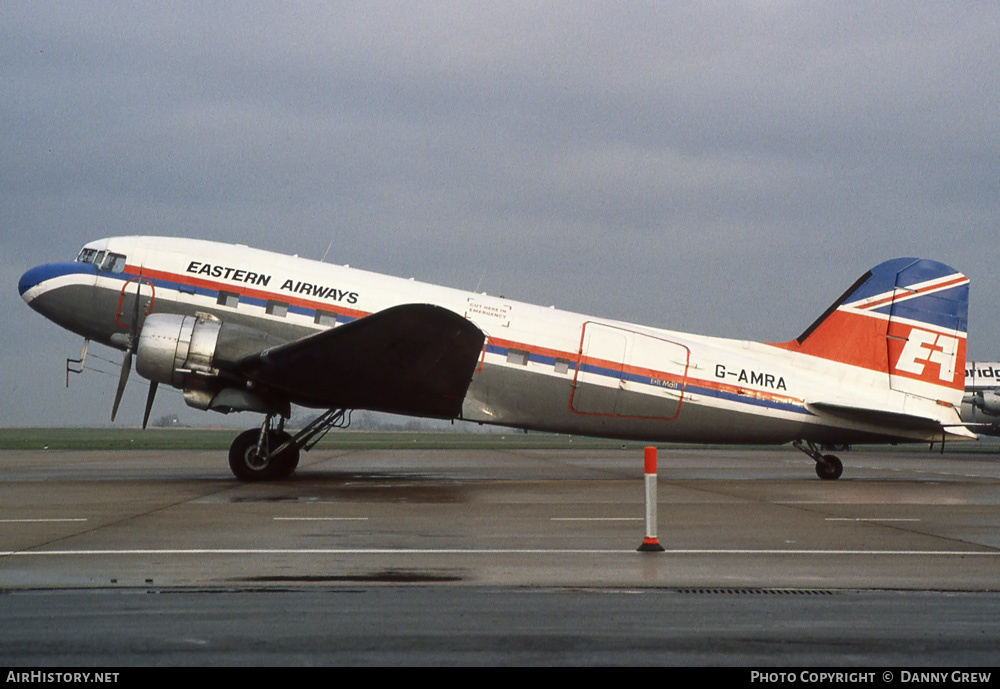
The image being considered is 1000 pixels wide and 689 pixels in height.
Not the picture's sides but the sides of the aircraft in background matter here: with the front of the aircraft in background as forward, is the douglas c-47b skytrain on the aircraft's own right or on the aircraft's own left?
on the aircraft's own left

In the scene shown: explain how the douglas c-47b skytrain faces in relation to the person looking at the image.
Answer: facing to the left of the viewer

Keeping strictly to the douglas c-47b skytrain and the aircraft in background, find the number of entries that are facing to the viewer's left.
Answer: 2

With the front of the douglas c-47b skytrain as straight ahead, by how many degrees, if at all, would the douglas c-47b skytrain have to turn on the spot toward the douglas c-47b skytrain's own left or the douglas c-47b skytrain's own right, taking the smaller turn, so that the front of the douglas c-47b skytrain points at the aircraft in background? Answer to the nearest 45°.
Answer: approximately 135° to the douglas c-47b skytrain's own right

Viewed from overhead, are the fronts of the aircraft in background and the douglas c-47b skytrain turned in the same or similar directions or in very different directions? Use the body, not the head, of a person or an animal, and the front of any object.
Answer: same or similar directions

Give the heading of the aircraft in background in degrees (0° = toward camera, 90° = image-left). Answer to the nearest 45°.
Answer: approximately 90°
